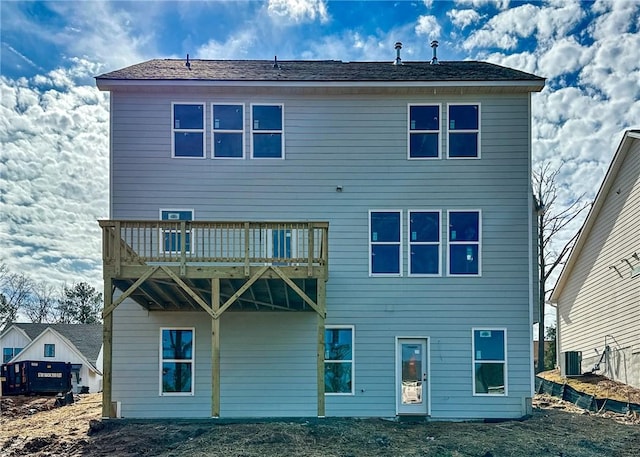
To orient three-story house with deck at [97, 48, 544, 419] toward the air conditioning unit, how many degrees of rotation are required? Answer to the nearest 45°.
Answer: approximately 45° to its right

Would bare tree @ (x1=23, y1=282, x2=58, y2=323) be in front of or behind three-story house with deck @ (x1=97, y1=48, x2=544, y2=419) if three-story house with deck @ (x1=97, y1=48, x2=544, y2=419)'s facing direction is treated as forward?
in front

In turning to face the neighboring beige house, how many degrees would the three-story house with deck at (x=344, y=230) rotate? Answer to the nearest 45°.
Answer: approximately 45° to its right

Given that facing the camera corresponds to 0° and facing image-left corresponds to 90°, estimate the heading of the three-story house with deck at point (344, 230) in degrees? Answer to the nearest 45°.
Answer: approximately 180°

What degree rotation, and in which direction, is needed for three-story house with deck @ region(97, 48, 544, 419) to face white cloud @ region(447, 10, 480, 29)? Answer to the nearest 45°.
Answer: approximately 45° to its right
